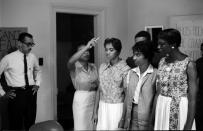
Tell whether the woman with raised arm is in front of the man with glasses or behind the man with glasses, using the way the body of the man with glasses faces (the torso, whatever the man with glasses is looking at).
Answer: in front

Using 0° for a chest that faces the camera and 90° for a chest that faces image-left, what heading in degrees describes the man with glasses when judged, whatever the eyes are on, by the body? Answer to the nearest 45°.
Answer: approximately 315°
